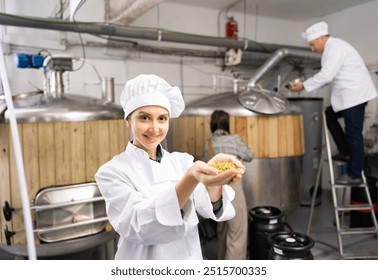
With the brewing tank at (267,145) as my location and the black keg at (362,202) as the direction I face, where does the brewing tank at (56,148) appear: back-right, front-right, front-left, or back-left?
back-right

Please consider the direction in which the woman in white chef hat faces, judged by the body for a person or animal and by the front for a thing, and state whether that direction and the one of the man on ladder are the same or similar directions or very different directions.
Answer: very different directions

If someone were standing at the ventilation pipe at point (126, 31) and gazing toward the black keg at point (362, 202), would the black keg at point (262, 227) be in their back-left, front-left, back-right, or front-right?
front-right

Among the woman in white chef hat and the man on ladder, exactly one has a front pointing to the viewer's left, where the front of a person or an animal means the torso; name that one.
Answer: the man on ladder

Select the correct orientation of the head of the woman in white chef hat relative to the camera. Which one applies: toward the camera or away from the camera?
toward the camera

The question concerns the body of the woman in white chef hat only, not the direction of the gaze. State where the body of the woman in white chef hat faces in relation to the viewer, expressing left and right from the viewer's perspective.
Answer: facing the viewer and to the right of the viewer

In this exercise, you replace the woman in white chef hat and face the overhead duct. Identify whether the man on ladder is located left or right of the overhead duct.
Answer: right

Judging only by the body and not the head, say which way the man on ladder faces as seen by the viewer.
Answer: to the viewer's left

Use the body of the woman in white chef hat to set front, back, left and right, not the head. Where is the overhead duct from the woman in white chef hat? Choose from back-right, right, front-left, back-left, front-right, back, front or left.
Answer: back-left

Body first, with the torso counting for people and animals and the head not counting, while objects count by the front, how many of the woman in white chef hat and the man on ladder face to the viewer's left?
1
